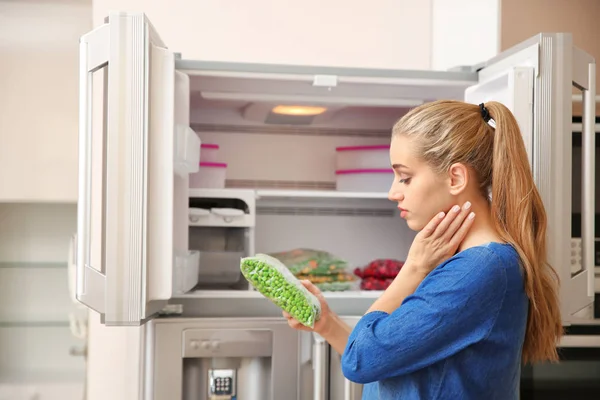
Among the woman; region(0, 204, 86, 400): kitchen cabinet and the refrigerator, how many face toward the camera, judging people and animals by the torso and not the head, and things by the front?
2

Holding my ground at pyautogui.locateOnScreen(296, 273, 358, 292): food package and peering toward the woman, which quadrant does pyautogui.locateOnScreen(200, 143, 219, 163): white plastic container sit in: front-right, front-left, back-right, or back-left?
back-right

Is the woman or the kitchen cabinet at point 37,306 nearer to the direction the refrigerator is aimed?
the woman

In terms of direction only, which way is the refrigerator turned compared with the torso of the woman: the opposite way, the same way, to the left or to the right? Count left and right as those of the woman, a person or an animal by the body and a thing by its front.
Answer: to the left

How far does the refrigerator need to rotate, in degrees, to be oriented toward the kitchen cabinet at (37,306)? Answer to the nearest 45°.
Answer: approximately 135° to its right

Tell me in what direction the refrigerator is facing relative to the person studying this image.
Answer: facing the viewer

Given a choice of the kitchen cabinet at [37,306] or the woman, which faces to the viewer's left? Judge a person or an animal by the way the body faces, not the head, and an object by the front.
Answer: the woman

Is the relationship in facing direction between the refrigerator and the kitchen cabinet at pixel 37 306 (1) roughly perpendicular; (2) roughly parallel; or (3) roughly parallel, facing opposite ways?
roughly parallel

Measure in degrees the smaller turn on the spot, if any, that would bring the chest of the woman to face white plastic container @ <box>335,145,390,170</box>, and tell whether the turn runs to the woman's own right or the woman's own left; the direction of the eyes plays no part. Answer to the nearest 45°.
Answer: approximately 90° to the woman's own right

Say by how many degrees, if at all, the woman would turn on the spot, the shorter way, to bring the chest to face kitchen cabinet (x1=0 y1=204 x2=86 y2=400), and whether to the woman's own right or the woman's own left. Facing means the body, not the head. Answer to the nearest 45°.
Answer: approximately 45° to the woman's own right

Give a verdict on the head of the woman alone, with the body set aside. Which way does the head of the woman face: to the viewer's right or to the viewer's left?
to the viewer's left

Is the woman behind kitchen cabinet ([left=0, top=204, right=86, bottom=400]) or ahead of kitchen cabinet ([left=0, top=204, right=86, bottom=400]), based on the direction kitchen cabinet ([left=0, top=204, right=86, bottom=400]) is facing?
ahead

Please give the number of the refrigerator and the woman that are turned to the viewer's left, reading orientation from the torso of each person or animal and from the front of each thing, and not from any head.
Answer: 1

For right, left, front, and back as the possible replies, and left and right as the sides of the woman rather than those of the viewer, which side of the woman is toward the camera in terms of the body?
left

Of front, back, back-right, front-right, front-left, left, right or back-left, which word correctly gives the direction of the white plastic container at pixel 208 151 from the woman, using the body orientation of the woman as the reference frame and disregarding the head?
front-right

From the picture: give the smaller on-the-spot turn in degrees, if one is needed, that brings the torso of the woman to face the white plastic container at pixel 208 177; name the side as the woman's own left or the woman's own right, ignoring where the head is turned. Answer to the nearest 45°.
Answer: approximately 45° to the woman's own right
